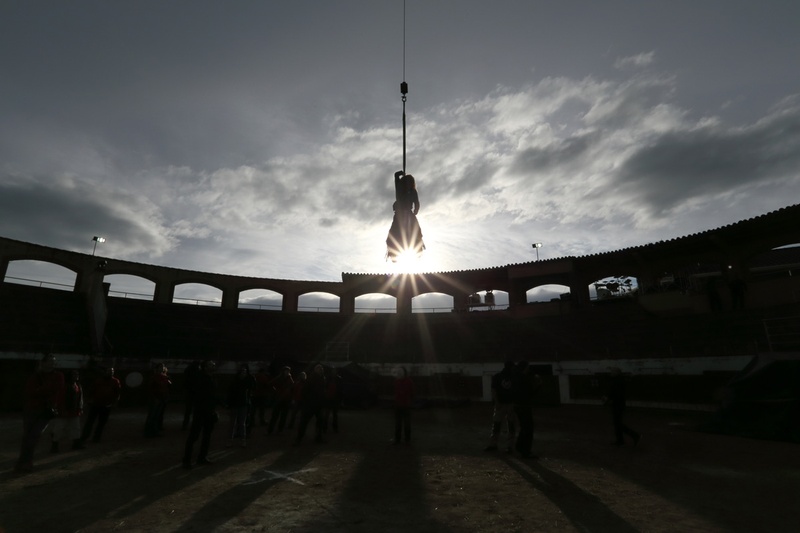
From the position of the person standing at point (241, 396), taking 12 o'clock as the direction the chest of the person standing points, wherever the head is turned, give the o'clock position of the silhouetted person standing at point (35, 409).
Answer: The silhouetted person standing is roughly at 2 o'clock from the person standing.

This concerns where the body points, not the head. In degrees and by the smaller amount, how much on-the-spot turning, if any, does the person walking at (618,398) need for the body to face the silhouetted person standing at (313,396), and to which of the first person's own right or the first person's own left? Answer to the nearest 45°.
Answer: approximately 45° to the first person's own left

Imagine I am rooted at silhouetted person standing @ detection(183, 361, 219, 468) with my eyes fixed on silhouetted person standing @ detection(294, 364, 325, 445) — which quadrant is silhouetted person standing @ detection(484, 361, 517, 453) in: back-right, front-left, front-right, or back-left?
front-right

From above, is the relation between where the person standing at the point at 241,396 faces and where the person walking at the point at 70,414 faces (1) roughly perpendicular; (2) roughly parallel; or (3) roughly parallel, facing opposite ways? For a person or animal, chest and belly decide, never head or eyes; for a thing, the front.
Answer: roughly perpendicular
